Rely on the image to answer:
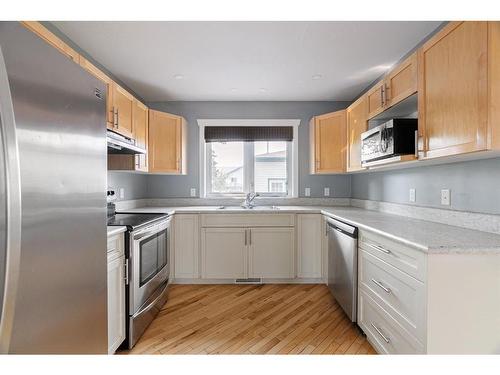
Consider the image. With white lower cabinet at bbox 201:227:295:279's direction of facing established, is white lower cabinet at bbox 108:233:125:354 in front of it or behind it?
in front

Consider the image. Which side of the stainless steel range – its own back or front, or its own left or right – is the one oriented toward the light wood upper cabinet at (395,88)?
front

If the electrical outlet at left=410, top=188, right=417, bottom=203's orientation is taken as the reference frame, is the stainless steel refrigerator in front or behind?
in front

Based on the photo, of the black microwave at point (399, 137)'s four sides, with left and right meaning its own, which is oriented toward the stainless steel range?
front

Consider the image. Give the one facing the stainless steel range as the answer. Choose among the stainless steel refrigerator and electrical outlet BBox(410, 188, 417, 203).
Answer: the electrical outlet

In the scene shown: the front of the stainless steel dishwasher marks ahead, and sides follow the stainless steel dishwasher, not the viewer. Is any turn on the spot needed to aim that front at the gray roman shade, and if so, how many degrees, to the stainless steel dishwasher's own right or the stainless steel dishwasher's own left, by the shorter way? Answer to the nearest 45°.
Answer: approximately 90° to the stainless steel dishwasher's own right

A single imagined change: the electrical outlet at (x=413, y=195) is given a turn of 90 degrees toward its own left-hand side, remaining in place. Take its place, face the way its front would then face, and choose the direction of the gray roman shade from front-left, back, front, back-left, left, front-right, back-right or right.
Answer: back-right

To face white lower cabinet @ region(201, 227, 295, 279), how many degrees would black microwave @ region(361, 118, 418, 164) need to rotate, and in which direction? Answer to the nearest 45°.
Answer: approximately 45° to its right

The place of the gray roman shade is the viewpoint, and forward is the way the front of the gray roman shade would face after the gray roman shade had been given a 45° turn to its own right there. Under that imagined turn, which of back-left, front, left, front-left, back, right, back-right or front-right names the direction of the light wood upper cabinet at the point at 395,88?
left

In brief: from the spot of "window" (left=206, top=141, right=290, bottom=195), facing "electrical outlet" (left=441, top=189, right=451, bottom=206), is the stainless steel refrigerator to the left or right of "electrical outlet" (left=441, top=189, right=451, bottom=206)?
right

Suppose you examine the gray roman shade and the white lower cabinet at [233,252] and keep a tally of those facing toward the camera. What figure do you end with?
2

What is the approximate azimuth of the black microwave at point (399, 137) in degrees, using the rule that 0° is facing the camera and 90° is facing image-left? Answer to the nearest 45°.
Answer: approximately 45°
